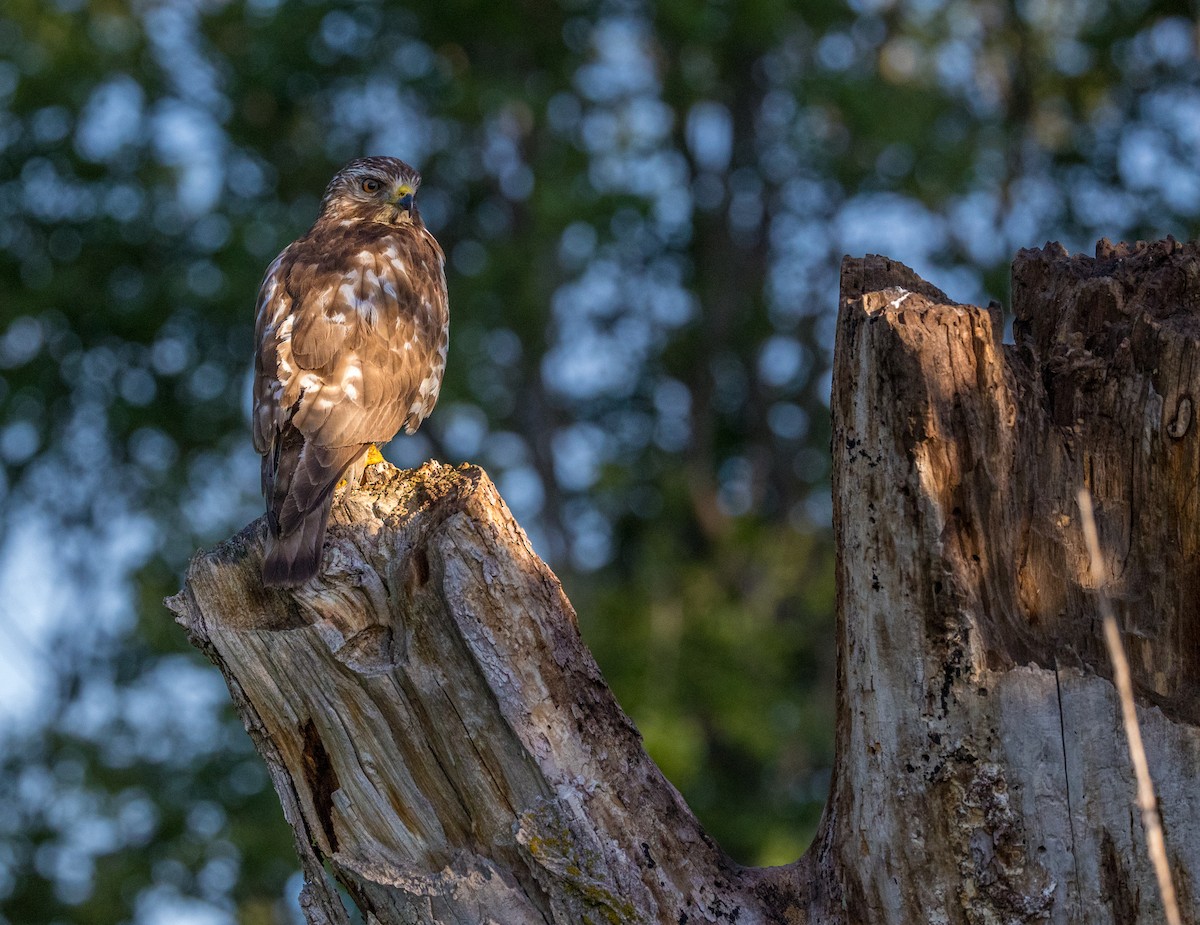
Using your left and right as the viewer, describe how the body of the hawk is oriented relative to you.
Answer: facing away from the viewer and to the right of the viewer
